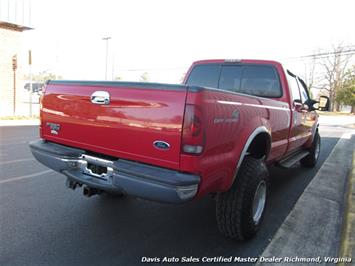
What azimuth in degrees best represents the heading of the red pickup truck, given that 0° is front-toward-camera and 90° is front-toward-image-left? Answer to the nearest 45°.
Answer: approximately 225°

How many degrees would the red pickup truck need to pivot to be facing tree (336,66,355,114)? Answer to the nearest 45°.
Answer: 0° — it already faces it
